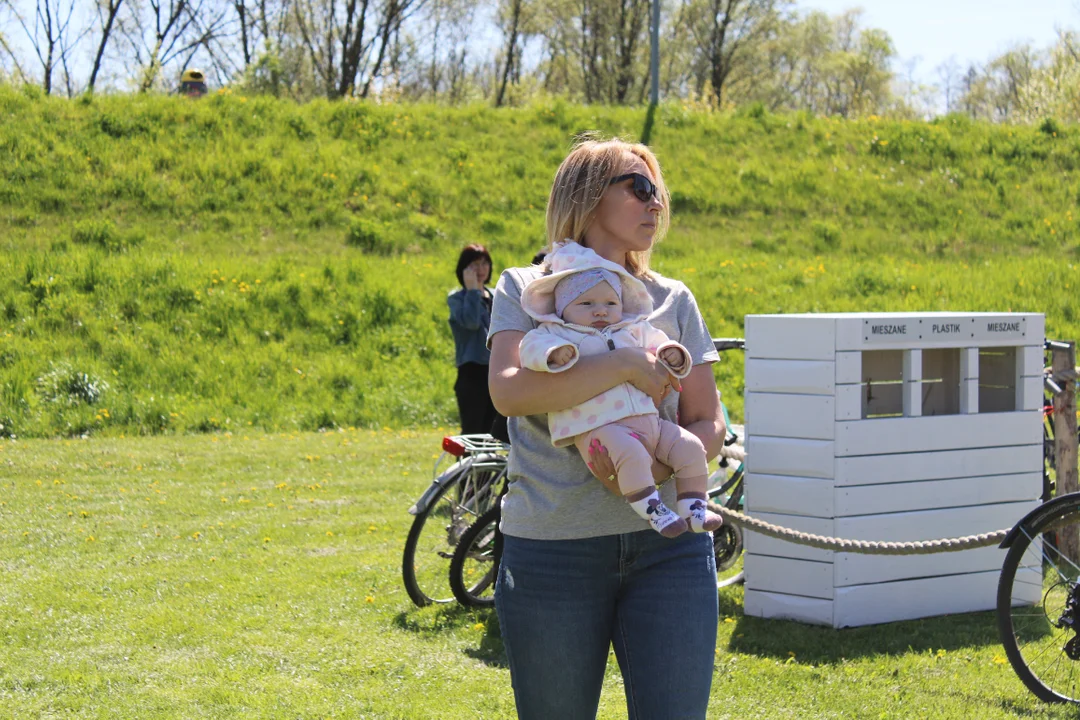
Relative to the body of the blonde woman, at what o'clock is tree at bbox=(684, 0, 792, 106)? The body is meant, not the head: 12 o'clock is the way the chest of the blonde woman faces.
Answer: The tree is roughly at 6 o'clock from the blonde woman.

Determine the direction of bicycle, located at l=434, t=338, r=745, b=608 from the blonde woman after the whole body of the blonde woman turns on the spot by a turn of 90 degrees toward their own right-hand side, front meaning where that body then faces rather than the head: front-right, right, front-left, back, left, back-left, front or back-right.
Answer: right

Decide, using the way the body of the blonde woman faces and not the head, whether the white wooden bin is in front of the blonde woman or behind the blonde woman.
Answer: behind

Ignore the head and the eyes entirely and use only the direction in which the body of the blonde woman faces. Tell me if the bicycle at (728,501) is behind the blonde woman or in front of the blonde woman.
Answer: behind

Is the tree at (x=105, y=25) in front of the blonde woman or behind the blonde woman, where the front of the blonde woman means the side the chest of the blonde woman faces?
behind

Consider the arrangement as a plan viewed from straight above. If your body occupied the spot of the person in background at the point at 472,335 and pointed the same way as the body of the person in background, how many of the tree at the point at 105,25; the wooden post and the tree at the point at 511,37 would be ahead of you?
1

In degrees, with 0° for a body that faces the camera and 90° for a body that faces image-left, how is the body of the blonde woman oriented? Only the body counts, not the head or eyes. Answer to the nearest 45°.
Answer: approximately 0°

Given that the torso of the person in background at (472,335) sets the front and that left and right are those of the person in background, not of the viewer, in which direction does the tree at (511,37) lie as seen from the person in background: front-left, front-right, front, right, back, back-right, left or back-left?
back-left
